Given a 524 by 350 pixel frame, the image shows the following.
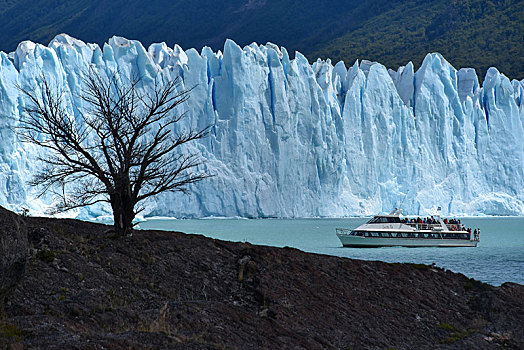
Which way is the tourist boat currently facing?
to the viewer's left

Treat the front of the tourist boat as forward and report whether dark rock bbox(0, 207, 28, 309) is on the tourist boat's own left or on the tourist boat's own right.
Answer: on the tourist boat's own left
